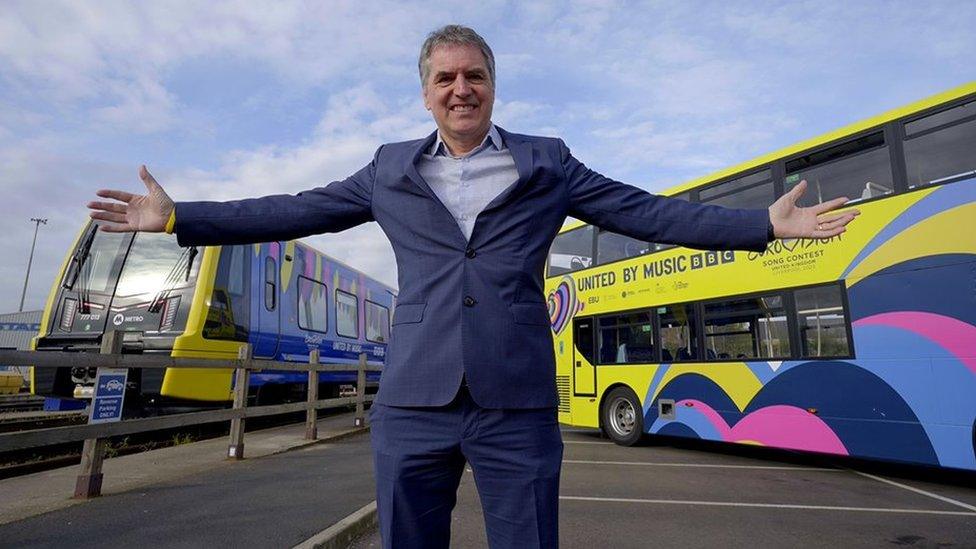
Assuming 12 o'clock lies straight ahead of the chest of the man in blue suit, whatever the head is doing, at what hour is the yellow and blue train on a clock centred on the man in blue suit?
The yellow and blue train is roughly at 5 o'clock from the man in blue suit.

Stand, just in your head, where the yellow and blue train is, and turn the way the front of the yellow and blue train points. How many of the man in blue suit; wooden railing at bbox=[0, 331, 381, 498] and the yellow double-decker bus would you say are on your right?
0

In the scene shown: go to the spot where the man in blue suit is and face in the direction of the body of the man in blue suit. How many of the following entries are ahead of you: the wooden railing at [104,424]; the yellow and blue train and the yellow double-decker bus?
0

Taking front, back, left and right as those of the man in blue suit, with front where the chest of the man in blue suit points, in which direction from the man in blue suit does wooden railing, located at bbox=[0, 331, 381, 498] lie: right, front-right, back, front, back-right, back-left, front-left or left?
back-right

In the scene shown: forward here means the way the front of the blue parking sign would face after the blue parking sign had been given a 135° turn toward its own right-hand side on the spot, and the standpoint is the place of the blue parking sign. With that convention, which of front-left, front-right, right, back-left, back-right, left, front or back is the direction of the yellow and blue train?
front-right

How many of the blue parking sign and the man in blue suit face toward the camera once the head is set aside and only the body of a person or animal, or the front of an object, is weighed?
2

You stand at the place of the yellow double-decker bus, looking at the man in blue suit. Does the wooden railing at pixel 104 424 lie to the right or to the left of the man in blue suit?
right

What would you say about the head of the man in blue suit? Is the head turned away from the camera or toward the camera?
toward the camera

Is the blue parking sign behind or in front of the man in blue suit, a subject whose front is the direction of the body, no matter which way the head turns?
behind

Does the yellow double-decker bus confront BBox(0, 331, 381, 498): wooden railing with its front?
no

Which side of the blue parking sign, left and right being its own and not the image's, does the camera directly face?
front

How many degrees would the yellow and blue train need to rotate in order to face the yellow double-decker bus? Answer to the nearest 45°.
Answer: approximately 90° to its left
